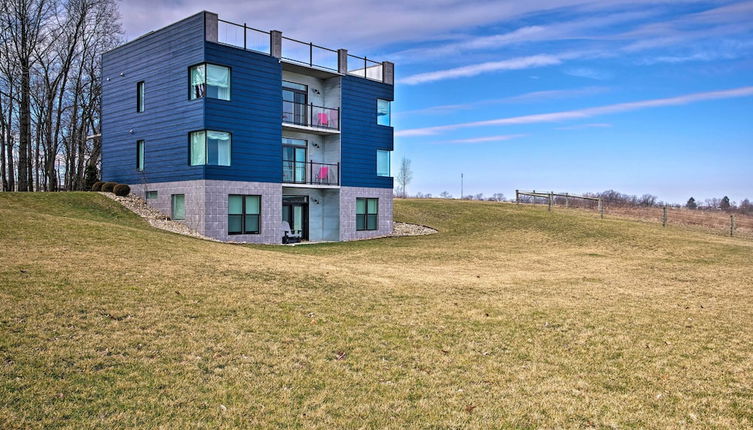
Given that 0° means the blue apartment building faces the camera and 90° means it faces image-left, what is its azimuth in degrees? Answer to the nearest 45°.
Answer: approximately 315°
